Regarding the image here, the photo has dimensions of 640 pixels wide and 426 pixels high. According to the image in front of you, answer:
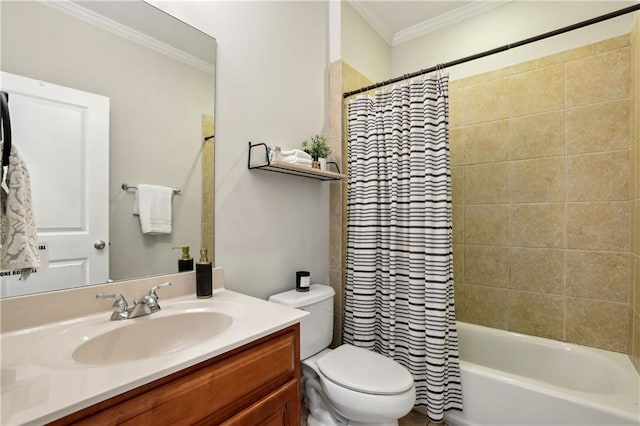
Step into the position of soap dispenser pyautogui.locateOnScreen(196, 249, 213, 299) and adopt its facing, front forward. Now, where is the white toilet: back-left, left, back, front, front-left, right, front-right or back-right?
left

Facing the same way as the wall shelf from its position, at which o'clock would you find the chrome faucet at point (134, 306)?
The chrome faucet is roughly at 3 o'clock from the wall shelf.

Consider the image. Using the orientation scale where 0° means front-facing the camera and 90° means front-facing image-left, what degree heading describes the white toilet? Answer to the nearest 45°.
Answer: approximately 315°

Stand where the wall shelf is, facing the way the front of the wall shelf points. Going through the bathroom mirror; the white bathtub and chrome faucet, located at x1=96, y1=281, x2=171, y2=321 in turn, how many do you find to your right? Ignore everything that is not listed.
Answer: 2

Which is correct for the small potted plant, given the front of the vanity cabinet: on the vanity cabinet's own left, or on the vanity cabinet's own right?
on the vanity cabinet's own left
